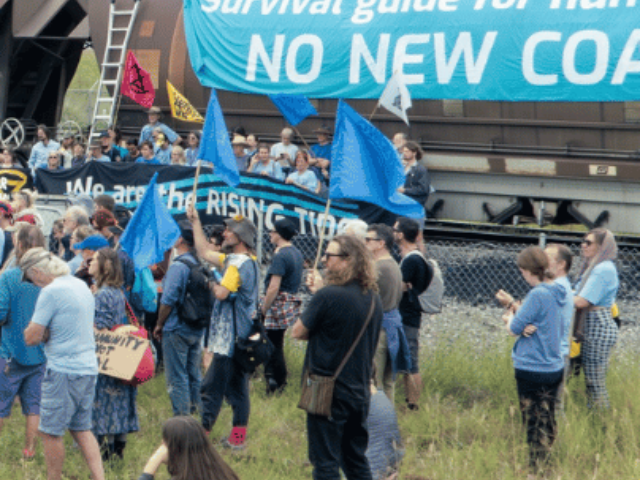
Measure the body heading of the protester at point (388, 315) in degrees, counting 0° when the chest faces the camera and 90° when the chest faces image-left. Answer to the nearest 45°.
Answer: approximately 90°

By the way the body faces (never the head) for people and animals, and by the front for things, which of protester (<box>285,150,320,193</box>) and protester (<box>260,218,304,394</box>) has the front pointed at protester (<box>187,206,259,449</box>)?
protester (<box>285,150,320,193</box>)

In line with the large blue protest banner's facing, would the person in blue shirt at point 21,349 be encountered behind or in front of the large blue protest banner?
in front

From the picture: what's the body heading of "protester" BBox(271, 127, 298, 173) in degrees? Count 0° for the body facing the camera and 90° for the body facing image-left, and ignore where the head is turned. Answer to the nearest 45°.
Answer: approximately 0°

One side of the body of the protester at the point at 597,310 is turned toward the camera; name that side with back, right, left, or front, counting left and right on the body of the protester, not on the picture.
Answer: left

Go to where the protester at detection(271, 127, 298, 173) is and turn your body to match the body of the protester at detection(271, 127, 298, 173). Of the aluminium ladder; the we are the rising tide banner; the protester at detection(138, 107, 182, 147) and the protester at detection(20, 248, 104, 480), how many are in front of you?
2

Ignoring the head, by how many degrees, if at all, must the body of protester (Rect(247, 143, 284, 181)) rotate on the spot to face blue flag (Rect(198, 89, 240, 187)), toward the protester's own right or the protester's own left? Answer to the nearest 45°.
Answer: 0° — they already face it
